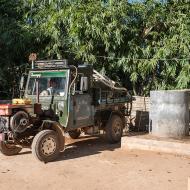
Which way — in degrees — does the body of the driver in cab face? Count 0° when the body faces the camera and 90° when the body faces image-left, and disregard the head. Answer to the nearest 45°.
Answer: approximately 45°

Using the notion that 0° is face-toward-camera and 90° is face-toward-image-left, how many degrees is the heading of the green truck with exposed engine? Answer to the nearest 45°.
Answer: approximately 45°
